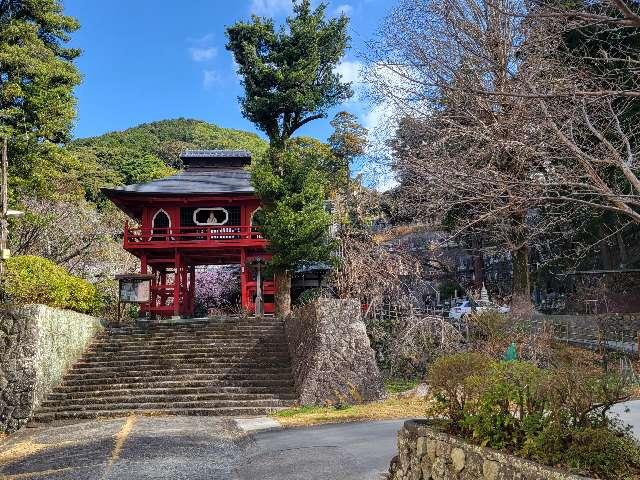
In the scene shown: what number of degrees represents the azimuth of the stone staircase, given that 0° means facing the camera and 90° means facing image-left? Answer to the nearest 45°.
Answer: approximately 0°

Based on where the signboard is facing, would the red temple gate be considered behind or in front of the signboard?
behind

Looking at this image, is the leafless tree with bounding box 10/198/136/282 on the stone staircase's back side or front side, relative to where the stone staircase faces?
on the back side

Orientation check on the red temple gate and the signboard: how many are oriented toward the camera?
2

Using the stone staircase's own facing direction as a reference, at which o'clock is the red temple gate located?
The red temple gate is roughly at 6 o'clock from the stone staircase.

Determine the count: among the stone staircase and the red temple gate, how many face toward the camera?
2

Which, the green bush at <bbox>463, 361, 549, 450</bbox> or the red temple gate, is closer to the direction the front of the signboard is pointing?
the green bush

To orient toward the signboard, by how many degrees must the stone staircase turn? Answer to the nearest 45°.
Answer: approximately 180°

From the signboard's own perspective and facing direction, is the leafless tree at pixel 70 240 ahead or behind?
behind

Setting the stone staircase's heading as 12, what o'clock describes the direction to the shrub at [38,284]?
The shrub is roughly at 3 o'clock from the stone staircase.
